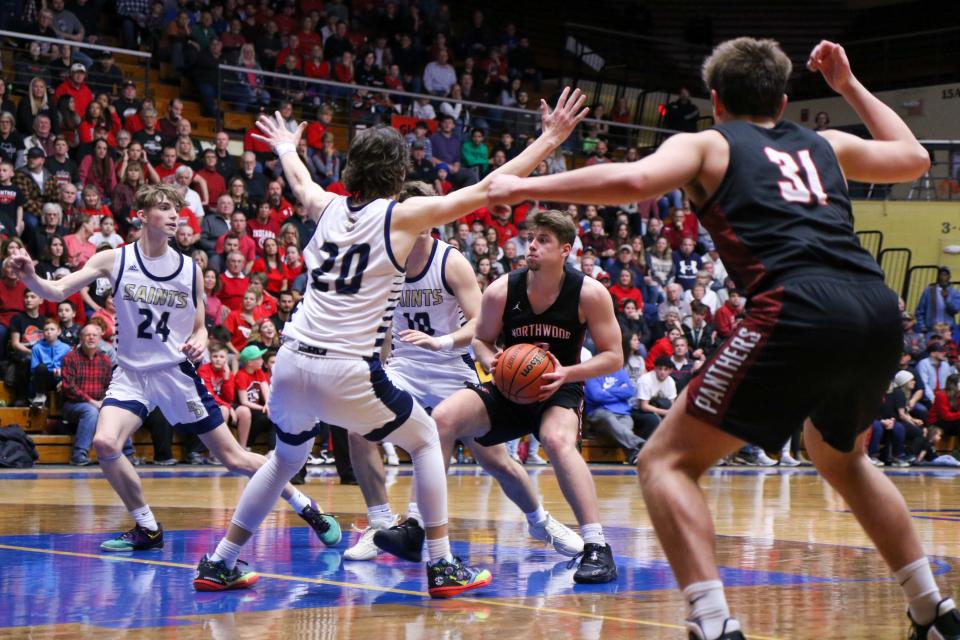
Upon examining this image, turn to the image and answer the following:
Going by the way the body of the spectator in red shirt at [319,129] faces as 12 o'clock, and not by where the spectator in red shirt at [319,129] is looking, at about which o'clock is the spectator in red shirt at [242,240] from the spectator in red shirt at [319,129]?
the spectator in red shirt at [242,240] is roughly at 2 o'clock from the spectator in red shirt at [319,129].

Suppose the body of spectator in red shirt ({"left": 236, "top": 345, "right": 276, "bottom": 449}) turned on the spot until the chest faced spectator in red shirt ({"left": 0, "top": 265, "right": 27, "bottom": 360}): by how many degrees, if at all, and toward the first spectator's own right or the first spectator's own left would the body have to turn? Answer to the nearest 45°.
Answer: approximately 135° to the first spectator's own right

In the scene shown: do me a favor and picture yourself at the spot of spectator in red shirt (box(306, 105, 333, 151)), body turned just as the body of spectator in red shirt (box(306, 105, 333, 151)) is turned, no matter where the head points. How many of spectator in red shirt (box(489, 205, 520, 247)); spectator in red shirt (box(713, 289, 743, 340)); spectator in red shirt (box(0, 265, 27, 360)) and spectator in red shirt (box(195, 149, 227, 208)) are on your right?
2

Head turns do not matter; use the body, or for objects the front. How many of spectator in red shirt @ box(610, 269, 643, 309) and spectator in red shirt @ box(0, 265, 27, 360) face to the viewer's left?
0

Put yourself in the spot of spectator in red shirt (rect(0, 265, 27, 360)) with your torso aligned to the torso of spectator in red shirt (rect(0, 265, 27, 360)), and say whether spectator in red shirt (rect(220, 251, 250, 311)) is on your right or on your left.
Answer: on your left

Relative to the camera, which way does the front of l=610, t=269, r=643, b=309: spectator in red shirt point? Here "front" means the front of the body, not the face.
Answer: toward the camera

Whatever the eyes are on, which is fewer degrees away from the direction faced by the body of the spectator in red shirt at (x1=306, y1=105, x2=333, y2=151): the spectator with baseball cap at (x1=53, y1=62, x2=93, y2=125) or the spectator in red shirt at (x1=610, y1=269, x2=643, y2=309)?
the spectator in red shirt

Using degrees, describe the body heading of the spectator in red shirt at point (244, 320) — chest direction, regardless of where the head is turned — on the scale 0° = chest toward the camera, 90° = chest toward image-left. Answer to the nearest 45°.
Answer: approximately 315°

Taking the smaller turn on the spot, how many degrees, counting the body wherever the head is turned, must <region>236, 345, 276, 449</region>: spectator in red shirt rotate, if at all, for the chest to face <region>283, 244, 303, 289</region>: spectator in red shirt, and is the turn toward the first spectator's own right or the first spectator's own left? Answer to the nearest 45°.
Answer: approximately 135° to the first spectator's own left

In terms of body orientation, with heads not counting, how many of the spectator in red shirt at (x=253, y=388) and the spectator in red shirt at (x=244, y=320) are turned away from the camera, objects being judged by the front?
0
